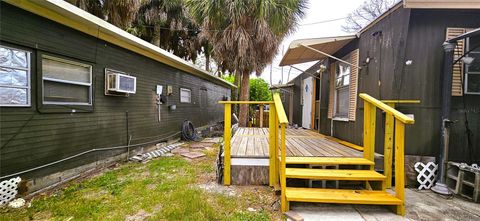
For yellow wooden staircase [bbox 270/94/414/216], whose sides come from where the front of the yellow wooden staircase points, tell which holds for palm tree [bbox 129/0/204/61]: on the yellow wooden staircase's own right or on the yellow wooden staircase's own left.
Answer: on the yellow wooden staircase's own right

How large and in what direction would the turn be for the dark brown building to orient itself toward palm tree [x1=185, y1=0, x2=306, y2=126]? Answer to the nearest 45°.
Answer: approximately 45° to its right

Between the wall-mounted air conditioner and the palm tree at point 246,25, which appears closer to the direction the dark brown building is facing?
the wall-mounted air conditioner

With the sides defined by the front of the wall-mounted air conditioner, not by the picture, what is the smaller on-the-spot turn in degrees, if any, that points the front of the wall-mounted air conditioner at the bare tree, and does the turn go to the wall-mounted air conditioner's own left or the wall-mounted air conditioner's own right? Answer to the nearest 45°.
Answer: approximately 45° to the wall-mounted air conditioner's own left

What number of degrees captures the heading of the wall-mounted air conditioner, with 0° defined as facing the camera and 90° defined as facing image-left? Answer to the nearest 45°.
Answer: approximately 315°

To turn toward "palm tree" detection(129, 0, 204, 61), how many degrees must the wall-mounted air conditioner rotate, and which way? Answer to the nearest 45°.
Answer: approximately 135° to its left

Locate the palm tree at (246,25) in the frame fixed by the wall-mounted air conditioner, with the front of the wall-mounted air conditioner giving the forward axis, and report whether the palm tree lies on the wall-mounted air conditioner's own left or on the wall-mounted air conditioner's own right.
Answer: on the wall-mounted air conditioner's own left

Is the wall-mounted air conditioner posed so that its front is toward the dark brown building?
yes

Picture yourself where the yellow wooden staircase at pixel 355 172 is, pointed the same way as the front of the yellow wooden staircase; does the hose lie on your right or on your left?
on your right
